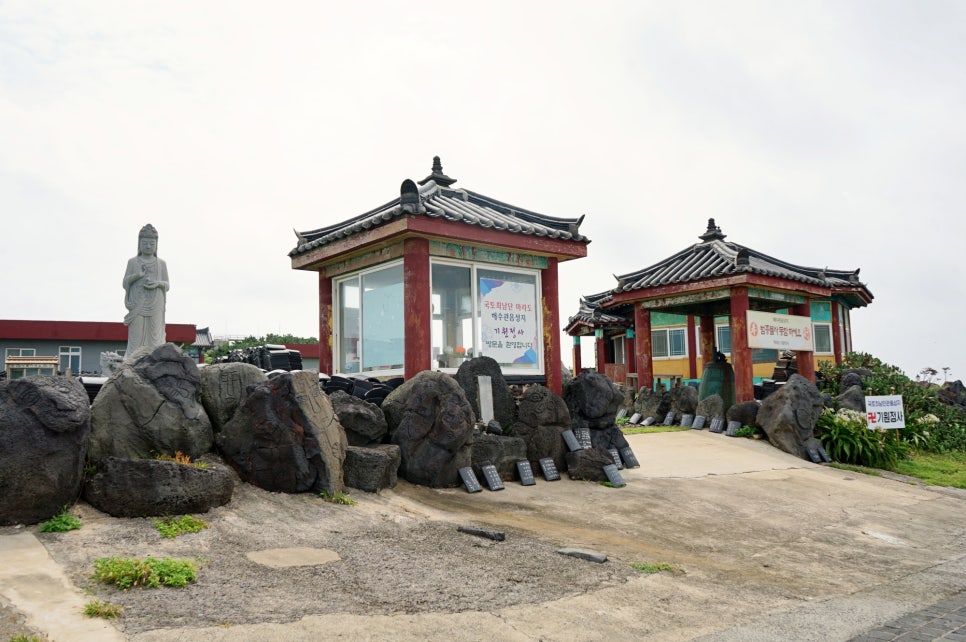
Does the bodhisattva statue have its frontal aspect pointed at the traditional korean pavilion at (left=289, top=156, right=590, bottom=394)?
no

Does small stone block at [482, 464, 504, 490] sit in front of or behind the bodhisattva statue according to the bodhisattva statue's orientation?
in front

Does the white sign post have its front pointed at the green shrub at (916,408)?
no

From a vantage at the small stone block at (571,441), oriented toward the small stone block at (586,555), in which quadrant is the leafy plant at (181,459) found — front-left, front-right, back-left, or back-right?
front-right

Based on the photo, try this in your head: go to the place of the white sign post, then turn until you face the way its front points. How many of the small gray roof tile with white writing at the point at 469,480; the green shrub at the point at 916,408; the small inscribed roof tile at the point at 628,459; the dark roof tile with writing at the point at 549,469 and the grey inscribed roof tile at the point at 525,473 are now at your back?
1

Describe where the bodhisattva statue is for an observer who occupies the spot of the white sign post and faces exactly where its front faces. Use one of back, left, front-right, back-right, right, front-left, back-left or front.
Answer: front-right

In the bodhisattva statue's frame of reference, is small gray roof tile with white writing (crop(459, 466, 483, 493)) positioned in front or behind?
in front

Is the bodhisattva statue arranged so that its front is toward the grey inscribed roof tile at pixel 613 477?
no

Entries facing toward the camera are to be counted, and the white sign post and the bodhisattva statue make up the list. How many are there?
2

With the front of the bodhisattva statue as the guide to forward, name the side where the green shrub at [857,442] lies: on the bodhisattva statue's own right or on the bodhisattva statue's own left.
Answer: on the bodhisattva statue's own left

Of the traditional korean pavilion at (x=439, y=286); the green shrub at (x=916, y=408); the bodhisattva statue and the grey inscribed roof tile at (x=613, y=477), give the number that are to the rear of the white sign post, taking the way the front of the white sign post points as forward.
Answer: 1

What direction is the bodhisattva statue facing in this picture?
toward the camera

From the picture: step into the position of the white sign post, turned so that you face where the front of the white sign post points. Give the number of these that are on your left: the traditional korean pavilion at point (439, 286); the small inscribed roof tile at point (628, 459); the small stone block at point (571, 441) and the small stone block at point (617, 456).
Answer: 0

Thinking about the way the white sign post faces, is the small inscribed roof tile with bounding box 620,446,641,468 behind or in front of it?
in front

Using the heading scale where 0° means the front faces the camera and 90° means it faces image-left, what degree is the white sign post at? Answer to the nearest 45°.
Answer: approximately 0°

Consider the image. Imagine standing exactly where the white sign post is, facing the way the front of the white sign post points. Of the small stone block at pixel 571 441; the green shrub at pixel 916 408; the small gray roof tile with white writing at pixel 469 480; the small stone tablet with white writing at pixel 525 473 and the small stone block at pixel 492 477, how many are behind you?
1

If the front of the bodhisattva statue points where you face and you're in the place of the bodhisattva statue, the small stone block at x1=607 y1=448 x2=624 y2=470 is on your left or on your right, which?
on your left

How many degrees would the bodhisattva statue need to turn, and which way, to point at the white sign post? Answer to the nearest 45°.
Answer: approximately 90° to its left
